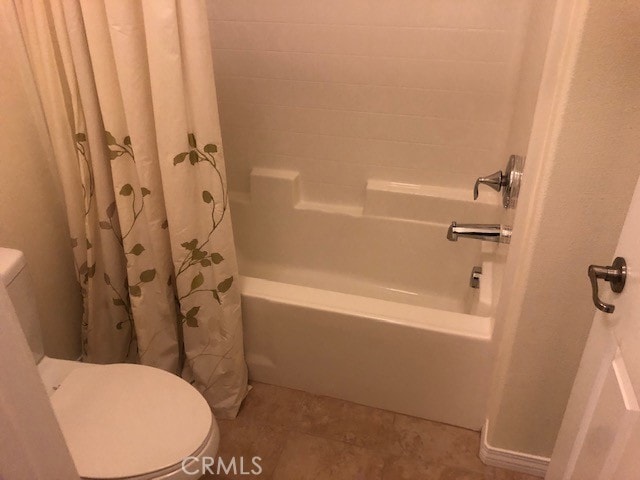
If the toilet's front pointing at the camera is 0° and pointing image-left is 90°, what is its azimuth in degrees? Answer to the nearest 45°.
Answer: approximately 315°

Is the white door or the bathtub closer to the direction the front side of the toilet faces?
the white door

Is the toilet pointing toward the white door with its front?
yes

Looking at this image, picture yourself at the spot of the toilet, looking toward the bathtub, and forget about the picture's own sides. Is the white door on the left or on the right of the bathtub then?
right
